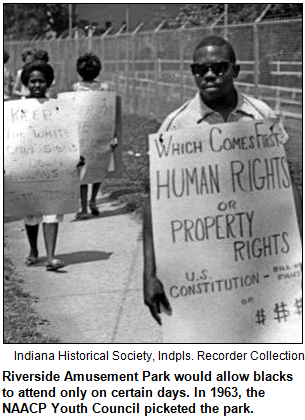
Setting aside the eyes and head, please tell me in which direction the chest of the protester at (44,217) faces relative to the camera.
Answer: toward the camera

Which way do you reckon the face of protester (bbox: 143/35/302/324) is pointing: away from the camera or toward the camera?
toward the camera

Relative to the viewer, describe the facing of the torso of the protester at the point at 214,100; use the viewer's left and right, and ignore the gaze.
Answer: facing the viewer

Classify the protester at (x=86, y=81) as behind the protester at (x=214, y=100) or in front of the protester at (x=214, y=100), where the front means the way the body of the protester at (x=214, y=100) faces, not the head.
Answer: behind

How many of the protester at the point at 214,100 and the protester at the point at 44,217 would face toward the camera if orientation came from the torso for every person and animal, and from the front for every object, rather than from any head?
2

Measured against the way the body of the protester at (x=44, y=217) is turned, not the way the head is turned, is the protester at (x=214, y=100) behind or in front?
in front

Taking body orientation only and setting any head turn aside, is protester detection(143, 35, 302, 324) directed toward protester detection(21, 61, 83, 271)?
no

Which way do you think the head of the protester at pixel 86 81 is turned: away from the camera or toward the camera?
away from the camera

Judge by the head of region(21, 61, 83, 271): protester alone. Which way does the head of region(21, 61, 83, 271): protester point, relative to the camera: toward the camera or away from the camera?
toward the camera
